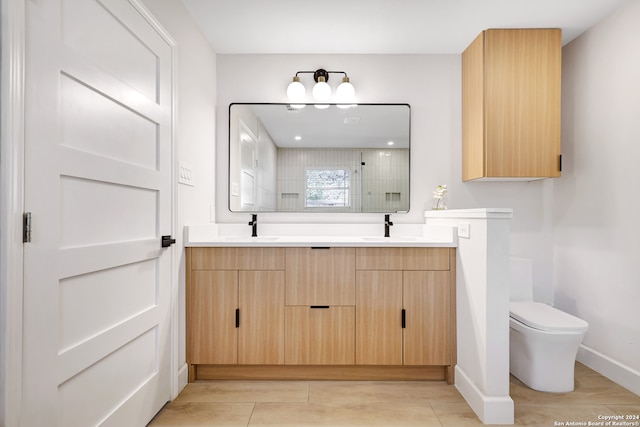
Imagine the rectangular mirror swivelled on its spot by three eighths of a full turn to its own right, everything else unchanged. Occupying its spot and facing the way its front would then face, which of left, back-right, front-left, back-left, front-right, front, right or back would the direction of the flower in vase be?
back-right

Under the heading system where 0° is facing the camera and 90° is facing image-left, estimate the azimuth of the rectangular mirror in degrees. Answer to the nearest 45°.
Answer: approximately 0°

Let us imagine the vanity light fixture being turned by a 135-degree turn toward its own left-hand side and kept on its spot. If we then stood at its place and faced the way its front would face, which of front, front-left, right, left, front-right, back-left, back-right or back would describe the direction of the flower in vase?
front-right

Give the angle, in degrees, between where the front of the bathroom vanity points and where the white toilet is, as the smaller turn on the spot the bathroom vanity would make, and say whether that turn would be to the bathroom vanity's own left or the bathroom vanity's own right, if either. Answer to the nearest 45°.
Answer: approximately 90° to the bathroom vanity's own left
